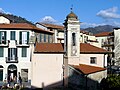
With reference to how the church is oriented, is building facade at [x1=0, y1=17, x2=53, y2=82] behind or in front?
in front

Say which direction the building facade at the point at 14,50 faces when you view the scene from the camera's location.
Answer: facing the viewer

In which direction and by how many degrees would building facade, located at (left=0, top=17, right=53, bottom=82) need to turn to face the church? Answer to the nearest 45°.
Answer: approximately 45° to its left
